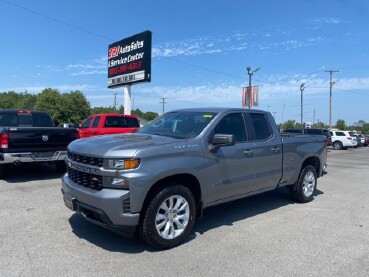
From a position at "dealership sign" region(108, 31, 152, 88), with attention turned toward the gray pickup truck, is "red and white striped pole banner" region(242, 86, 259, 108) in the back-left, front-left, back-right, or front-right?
back-left

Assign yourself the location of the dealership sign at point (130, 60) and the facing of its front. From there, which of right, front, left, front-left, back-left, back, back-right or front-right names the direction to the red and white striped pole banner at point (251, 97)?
back

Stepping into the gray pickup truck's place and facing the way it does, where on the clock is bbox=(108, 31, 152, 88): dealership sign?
The dealership sign is roughly at 4 o'clock from the gray pickup truck.

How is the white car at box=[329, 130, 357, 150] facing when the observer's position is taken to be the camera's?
facing away from the viewer and to the left of the viewer

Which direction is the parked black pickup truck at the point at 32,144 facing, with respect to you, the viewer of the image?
facing away from the viewer and to the left of the viewer
